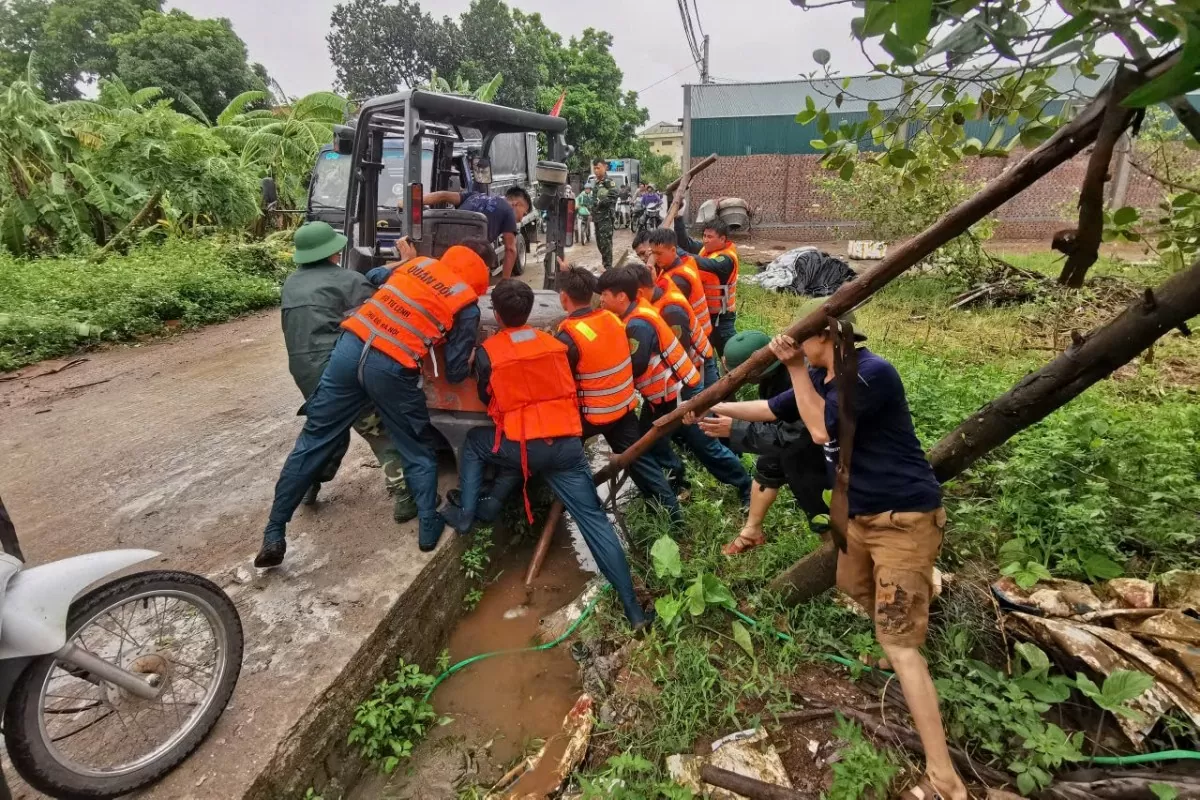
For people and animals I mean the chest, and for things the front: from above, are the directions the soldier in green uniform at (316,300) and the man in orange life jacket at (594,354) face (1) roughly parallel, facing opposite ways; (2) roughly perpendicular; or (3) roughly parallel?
roughly perpendicular

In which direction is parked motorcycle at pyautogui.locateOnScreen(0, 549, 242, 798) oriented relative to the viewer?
to the viewer's right

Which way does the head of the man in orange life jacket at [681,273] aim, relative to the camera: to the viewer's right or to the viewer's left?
to the viewer's left

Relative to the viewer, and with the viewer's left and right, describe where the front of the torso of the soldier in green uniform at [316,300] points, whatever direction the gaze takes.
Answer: facing away from the viewer and to the right of the viewer

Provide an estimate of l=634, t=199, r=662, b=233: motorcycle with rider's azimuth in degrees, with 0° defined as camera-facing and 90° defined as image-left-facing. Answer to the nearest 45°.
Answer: approximately 45°

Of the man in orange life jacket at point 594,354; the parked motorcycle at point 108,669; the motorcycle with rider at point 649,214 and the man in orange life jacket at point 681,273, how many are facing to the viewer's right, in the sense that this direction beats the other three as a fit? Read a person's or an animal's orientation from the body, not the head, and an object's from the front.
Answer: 1

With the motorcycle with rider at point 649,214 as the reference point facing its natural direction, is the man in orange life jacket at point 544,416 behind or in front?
in front

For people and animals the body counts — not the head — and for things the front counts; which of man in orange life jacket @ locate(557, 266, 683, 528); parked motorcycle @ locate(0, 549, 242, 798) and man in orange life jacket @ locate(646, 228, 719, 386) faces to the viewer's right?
the parked motorcycle

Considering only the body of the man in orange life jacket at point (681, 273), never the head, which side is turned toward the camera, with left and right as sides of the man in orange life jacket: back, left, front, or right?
left

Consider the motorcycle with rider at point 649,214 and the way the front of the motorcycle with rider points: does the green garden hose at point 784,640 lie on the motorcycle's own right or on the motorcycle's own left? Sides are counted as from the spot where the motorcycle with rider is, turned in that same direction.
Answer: on the motorcycle's own left

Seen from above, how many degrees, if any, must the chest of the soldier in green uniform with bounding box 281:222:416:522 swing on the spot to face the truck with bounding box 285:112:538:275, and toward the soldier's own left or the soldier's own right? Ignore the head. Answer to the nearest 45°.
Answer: approximately 45° to the soldier's own left

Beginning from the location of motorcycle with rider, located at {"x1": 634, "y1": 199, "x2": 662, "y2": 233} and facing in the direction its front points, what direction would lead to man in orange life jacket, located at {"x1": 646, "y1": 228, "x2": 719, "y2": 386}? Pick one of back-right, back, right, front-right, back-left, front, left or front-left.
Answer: front-left

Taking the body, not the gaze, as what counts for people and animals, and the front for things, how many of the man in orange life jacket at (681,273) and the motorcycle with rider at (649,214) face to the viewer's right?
0

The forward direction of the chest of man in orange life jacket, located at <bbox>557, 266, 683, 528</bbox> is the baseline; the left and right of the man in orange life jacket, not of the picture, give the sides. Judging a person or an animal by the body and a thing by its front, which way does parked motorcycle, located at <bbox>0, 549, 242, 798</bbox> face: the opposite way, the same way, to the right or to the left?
to the right

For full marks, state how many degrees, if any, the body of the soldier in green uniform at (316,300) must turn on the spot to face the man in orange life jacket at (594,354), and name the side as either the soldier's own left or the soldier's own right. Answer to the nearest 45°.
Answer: approximately 90° to the soldier's own right
